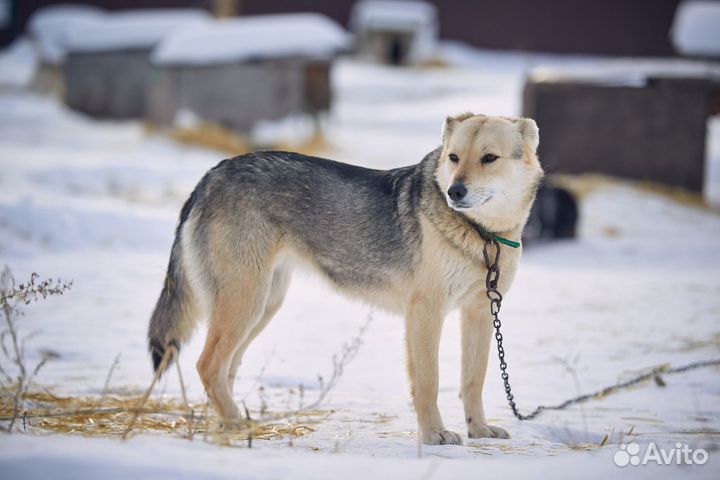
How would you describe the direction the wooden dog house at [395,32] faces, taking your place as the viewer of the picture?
facing the viewer

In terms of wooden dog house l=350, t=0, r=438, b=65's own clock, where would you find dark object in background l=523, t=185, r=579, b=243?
The dark object in background is roughly at 12 o'clock from the wooden dog house.

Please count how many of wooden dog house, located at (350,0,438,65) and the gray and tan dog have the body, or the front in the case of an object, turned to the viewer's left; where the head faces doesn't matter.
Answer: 0

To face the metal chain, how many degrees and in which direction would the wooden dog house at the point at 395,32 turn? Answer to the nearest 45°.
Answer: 0° — it already faces it

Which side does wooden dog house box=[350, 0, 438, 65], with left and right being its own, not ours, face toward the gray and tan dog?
front

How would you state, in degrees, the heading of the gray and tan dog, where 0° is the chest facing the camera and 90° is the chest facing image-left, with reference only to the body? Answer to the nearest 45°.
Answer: approximately 315°

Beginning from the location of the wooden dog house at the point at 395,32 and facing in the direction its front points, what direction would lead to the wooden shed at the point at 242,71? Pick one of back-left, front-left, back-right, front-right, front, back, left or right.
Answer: front

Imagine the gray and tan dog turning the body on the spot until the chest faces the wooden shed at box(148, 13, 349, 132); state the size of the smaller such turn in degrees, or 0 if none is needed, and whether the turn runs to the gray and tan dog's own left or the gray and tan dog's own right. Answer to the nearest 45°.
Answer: approximately 135° to the gray and tan dog's own left
